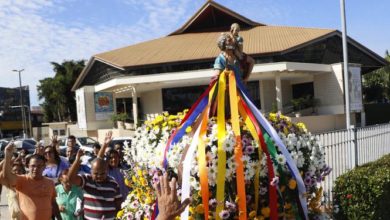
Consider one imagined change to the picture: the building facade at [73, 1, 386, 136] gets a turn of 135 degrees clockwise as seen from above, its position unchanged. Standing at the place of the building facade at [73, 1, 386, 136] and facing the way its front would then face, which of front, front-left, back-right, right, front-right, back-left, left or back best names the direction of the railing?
back-left

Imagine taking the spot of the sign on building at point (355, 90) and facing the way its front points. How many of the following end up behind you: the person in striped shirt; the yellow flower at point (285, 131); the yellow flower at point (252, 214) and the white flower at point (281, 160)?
0

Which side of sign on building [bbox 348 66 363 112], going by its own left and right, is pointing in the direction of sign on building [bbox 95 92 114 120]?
right

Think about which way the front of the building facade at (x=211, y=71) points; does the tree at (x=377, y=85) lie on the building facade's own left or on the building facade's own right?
on the building facade's own left

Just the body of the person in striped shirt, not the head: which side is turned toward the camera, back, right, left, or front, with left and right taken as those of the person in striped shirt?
front

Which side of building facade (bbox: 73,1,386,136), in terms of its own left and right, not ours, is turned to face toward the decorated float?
front

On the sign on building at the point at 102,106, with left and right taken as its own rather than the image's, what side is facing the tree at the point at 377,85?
left

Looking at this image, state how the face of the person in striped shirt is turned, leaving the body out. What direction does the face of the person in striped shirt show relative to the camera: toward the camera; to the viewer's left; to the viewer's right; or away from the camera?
toward the camera

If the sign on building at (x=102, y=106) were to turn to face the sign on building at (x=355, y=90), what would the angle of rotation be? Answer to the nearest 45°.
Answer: approximately 45° to its left

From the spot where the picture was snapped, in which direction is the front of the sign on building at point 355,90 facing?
facing the viewer

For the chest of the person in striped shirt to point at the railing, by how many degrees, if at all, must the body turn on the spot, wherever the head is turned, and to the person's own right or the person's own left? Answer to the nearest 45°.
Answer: approximately 135° to the person's own left

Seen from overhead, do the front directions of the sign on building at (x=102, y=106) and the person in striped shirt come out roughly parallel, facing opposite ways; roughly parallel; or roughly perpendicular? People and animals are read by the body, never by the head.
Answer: roughly parallel

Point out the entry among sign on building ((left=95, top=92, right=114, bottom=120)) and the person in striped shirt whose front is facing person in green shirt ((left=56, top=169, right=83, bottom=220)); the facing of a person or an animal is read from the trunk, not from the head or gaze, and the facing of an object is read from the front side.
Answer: the sign on building

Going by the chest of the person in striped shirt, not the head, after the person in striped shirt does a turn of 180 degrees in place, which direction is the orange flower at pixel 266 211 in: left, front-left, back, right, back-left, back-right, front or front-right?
back-right

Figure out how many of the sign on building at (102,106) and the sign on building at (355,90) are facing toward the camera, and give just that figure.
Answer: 2

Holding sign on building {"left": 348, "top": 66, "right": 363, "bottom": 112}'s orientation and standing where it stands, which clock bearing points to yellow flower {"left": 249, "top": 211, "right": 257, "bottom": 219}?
The yellow flower is roughly at 12 o'clock from the sign on building.
